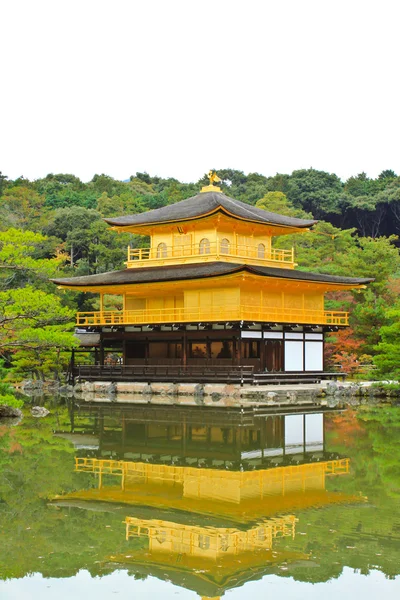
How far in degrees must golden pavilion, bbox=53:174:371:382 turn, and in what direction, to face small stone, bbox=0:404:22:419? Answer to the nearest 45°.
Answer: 0° — it already faces it

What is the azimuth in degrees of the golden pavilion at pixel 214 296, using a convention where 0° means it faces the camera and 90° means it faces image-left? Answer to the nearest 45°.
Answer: approximately 45°

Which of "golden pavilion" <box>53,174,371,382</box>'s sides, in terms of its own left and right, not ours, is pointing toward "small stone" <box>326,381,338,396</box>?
left

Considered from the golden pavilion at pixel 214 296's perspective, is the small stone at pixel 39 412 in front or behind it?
in front

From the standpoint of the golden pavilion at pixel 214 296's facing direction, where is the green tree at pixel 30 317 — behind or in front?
in front
